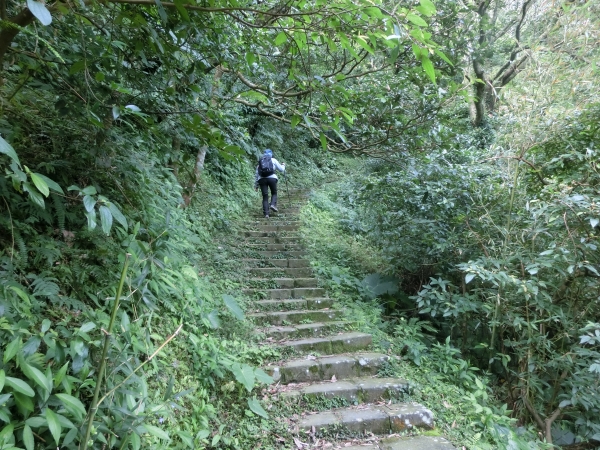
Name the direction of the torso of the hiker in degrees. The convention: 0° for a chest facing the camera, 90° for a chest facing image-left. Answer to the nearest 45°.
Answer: approximately 180°

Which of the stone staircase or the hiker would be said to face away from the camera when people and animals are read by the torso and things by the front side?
the hiker

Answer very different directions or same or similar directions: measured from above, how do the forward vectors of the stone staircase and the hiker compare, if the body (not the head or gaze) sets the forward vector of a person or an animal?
very different directions
